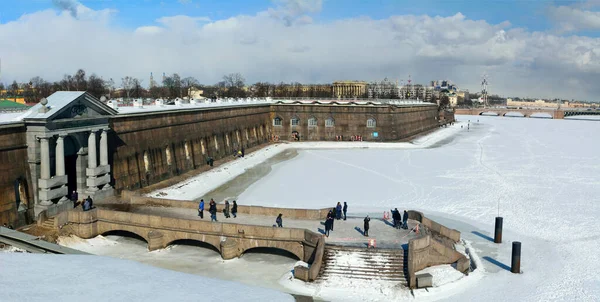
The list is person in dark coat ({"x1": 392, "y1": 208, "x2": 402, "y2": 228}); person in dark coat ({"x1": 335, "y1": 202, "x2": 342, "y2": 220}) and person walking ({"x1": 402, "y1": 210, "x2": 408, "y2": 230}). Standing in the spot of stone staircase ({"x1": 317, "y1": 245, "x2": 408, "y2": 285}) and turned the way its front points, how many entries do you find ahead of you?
0

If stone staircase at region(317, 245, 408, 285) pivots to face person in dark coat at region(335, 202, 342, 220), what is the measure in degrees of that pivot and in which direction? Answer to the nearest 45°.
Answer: approximately 180°

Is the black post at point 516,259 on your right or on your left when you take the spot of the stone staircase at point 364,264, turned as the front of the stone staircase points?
on your left

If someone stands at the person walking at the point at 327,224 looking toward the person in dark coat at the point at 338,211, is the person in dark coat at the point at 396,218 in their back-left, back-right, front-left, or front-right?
front-right

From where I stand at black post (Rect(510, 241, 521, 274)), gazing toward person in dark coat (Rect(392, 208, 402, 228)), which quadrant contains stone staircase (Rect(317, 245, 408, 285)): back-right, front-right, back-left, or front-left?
front-left

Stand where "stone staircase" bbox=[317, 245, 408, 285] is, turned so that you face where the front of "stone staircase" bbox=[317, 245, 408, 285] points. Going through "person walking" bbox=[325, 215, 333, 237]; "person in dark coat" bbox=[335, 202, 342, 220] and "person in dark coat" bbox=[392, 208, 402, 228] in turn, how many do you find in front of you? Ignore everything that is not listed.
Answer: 0

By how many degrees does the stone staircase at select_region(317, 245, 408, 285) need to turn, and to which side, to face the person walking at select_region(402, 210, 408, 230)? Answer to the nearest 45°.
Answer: approximately 135° to its left

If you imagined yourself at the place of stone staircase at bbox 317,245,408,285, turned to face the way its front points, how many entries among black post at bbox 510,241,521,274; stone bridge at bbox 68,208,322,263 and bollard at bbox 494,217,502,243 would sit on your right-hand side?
1

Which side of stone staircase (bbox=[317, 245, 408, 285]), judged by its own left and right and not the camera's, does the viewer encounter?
front

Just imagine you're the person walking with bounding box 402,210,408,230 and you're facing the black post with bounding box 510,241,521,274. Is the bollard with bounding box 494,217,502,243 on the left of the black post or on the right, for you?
left

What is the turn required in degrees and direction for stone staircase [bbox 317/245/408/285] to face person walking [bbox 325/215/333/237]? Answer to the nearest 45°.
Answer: approximately 135° to its right

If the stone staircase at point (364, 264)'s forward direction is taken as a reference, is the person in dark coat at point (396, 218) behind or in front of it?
behind

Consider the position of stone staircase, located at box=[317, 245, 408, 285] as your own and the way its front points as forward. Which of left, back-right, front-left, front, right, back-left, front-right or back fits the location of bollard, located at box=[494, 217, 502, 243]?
back-left
